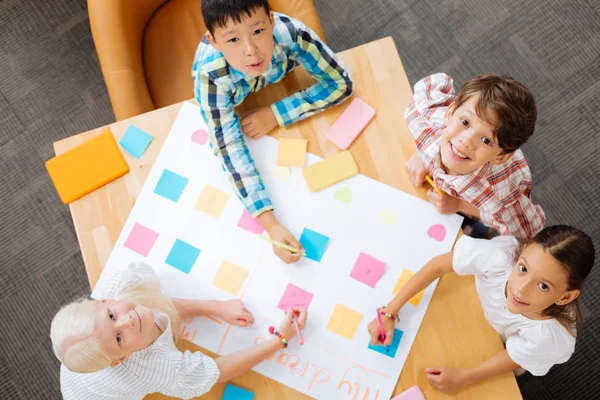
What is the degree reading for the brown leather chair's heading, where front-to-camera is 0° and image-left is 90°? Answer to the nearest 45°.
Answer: approximately 0°

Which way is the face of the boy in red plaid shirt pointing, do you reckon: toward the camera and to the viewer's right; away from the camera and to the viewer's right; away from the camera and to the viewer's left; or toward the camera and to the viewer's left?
toward the camera and to the viewer's left

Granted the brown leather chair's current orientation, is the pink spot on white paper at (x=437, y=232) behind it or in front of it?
in front

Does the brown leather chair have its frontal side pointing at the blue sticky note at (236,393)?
yes

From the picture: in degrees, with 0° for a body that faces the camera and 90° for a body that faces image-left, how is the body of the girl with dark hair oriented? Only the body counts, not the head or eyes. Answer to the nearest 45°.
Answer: approximately 45°

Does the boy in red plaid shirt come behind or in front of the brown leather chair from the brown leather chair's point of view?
in front
